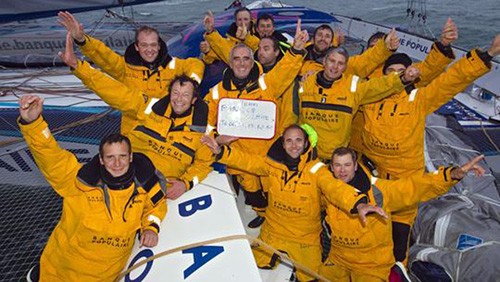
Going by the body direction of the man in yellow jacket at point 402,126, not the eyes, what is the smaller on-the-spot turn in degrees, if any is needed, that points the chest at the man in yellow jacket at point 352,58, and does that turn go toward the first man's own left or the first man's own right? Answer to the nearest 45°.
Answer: approximately 90° to the first man's own right

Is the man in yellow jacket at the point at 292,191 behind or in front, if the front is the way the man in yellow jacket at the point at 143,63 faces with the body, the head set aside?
in front

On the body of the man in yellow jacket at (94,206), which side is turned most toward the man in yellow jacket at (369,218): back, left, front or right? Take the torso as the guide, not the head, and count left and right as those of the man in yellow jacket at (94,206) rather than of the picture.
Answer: left

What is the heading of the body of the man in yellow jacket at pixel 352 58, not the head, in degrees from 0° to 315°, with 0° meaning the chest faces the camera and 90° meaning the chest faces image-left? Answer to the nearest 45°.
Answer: approximately 0°

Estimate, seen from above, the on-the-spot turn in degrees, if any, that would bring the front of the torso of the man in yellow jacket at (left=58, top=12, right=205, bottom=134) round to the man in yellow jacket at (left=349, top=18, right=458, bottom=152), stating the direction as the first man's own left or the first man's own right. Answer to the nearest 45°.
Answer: approximately 90° to the first man's own left

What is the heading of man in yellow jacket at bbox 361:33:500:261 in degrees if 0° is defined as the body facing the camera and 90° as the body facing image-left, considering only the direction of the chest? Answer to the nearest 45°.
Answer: approximately 45°

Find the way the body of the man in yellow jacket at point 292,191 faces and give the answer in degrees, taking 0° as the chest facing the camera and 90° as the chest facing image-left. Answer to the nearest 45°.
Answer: approximately 0°

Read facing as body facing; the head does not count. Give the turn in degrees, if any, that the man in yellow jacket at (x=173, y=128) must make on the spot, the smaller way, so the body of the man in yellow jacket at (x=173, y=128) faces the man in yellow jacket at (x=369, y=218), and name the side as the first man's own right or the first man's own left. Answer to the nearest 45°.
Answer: approximately 45° to the first man's own left

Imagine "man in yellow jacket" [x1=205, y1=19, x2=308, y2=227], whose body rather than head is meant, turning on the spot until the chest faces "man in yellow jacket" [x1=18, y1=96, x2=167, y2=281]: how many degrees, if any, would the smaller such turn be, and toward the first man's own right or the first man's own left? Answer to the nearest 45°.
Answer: approximately 45° to the first man's own right

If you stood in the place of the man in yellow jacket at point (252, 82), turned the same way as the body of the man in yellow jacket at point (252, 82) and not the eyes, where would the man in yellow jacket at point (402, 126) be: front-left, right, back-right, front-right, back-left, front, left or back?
left

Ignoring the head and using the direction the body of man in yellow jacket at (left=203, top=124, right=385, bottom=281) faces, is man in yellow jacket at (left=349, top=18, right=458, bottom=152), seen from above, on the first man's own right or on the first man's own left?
on the first man's own left
